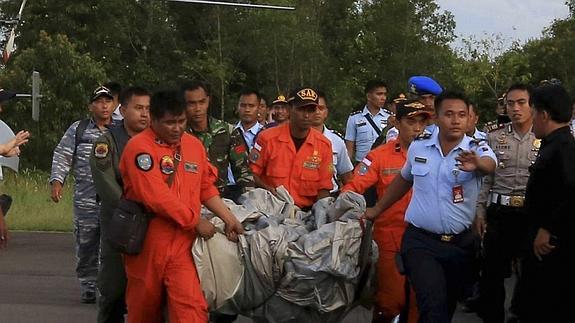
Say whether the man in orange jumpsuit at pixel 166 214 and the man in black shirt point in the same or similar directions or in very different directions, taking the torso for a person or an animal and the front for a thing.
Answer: very different directions

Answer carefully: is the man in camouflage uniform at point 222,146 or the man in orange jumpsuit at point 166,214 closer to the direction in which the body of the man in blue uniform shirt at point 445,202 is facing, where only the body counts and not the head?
the man in orange jumpsuit

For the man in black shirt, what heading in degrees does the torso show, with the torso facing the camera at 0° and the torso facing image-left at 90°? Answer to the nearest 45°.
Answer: approximately 90°

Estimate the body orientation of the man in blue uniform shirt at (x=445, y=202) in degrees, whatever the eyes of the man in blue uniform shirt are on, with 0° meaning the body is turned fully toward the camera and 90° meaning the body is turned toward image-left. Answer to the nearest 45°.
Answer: approximately 0°

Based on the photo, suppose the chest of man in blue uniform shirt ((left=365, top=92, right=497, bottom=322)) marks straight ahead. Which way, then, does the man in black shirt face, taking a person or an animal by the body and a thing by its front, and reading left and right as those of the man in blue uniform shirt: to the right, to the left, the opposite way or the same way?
to the right

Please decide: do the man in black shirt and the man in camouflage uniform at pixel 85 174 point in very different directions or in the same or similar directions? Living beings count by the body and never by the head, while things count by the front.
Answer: very different directions

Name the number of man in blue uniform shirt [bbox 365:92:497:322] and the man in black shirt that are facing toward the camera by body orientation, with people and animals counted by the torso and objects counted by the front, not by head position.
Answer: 1
